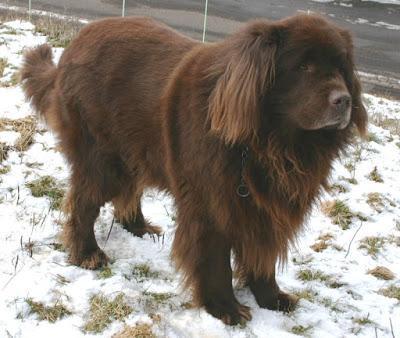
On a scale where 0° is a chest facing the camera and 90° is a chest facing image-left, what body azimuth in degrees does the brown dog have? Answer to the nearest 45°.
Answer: approximately 315°
